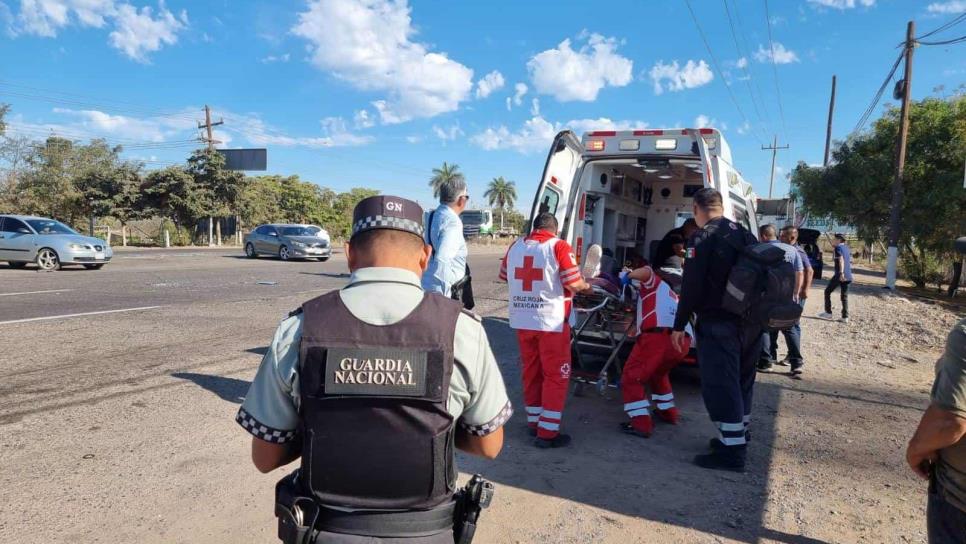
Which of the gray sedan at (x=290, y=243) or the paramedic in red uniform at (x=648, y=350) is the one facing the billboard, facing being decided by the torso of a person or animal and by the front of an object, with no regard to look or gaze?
the paramedic in red uniform

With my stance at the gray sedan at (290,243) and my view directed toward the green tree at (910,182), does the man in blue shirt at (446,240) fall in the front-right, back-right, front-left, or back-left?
front-right

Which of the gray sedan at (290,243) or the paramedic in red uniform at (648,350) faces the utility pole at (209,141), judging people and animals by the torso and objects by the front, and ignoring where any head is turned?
the paramedic in red uniform

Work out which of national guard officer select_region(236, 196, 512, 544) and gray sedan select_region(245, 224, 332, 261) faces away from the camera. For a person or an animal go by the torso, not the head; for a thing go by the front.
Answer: the national guard officer

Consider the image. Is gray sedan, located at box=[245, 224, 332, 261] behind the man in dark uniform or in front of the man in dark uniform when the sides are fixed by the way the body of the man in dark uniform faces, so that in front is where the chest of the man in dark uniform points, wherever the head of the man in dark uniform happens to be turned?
in front

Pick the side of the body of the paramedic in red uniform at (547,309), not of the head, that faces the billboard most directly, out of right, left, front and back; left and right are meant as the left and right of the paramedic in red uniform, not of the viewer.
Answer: left

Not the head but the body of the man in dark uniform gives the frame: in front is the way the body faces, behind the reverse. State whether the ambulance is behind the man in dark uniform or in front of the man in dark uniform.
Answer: in front

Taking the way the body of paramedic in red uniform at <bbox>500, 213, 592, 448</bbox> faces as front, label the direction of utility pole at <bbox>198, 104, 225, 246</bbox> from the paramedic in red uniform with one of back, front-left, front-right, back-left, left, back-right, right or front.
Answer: left

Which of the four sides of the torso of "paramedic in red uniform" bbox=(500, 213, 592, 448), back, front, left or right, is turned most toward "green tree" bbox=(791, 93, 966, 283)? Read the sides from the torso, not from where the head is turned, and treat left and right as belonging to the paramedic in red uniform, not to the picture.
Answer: front

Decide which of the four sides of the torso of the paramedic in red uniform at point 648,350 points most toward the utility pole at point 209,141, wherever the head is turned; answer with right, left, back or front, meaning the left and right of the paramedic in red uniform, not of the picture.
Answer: front

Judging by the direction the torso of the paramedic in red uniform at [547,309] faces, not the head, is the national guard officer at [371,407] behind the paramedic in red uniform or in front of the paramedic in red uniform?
behind

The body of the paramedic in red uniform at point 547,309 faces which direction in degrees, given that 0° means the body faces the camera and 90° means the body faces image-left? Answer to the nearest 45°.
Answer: approximately 225°

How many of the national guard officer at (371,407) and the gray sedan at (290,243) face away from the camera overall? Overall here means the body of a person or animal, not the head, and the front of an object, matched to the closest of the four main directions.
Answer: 1

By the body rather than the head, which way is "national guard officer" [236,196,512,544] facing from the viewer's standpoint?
away from the camera

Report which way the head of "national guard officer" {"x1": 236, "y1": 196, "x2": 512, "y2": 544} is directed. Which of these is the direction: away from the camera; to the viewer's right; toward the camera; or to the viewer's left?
away from the camera

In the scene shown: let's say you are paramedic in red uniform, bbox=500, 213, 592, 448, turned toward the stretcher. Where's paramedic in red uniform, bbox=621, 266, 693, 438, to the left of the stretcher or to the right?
right

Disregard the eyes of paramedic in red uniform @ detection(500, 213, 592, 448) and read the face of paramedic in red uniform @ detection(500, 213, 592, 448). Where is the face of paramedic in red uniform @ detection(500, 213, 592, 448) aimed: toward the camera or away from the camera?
away from the camera
